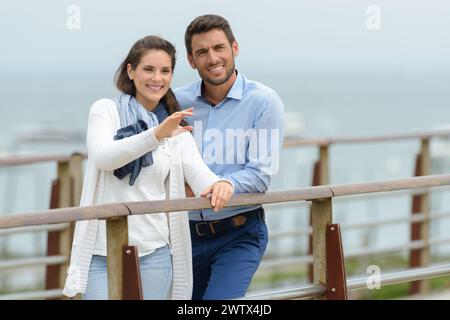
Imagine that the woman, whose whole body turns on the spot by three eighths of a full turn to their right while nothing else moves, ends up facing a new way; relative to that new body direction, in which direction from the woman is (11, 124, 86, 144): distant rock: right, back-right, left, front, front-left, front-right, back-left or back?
right

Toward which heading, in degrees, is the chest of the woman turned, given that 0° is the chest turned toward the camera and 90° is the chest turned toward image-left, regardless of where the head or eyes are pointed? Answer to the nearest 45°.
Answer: approximately 315°

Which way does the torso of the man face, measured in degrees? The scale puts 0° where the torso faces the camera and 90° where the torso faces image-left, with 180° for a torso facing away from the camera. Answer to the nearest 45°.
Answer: approximately 45°

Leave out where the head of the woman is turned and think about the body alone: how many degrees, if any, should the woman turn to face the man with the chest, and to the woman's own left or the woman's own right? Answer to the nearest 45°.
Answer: approximately 90° to the woman's own left

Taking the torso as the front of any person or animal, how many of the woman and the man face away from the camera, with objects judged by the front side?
0
